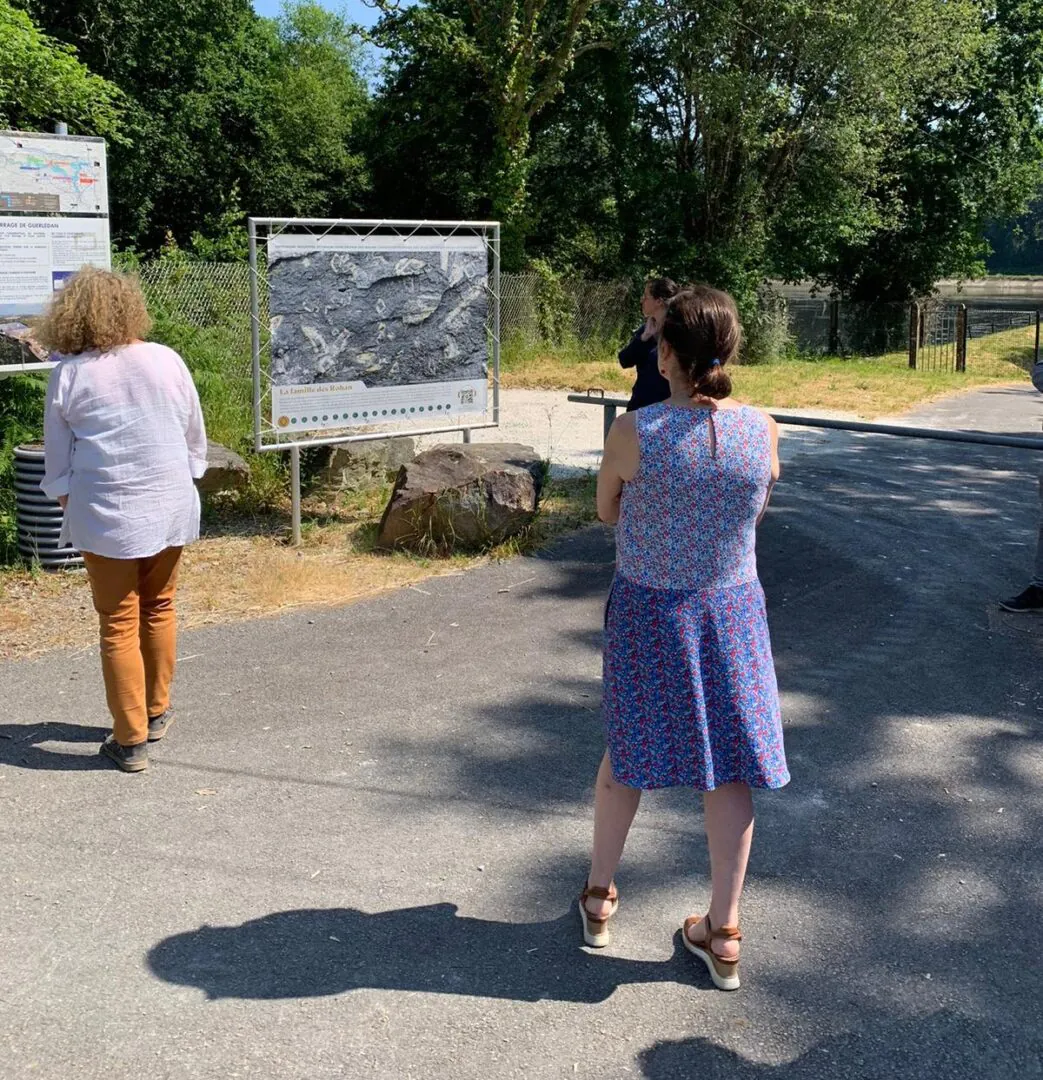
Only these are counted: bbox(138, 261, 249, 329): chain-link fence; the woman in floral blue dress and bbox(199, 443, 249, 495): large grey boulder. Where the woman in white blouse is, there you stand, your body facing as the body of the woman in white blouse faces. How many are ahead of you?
2

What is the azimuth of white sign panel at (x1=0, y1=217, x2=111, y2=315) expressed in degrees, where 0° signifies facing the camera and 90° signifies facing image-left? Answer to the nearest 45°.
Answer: approximately 0°

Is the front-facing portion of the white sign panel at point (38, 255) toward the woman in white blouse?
yes

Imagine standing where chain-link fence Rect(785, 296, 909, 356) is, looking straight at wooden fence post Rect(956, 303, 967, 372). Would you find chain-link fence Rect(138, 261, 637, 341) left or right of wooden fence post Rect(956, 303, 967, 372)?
right

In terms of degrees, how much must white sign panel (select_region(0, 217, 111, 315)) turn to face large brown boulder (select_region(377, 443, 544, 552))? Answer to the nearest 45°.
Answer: approximately 90° to its left

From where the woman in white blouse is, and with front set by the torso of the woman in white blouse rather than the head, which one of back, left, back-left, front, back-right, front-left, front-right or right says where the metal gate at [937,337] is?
front-right

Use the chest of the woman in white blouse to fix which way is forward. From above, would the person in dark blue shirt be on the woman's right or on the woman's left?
on the woman's right

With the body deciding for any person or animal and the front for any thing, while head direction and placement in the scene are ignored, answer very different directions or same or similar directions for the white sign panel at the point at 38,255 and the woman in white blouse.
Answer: very different directions

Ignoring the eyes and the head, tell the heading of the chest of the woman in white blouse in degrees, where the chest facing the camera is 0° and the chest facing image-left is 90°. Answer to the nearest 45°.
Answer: approximately 180°

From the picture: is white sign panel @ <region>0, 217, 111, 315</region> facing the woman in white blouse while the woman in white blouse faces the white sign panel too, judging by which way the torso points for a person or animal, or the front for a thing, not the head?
yes

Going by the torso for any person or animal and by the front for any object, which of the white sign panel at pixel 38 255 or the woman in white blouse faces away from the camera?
the woman in white blouse

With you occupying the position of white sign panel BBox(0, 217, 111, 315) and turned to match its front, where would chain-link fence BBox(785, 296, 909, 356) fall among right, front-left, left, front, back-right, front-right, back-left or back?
back-left

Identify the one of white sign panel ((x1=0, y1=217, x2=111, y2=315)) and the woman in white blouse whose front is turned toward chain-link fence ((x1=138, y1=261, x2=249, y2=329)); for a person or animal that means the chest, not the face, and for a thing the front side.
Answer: the woman in white blouse

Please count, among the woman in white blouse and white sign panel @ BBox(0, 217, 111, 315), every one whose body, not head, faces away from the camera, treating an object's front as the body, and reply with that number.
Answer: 1
